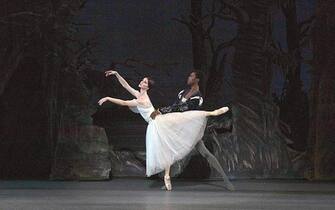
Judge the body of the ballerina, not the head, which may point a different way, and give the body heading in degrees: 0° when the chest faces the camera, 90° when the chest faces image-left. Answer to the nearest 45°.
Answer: approximately 90°
